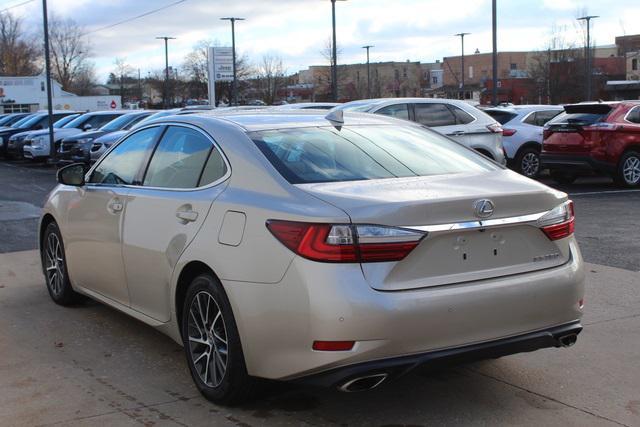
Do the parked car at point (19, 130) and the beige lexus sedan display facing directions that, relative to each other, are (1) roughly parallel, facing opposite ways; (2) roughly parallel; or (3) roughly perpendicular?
roughly perpendicular

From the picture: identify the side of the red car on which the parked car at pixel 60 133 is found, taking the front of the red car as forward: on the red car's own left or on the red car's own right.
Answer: on the red car's own left

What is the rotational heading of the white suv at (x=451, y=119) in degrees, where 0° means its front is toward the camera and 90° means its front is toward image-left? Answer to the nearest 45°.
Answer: approximately 90°

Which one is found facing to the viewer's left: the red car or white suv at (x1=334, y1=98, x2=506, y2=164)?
the white suv

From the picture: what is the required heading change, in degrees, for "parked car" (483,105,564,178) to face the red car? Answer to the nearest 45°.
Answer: approximately 90° to its right

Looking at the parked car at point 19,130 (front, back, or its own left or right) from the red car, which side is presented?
left

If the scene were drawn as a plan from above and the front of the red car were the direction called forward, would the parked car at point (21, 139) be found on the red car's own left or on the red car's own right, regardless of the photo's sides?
on the red car's own left

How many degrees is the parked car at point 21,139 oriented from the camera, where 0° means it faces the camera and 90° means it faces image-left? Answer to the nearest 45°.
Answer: approximately 45°
